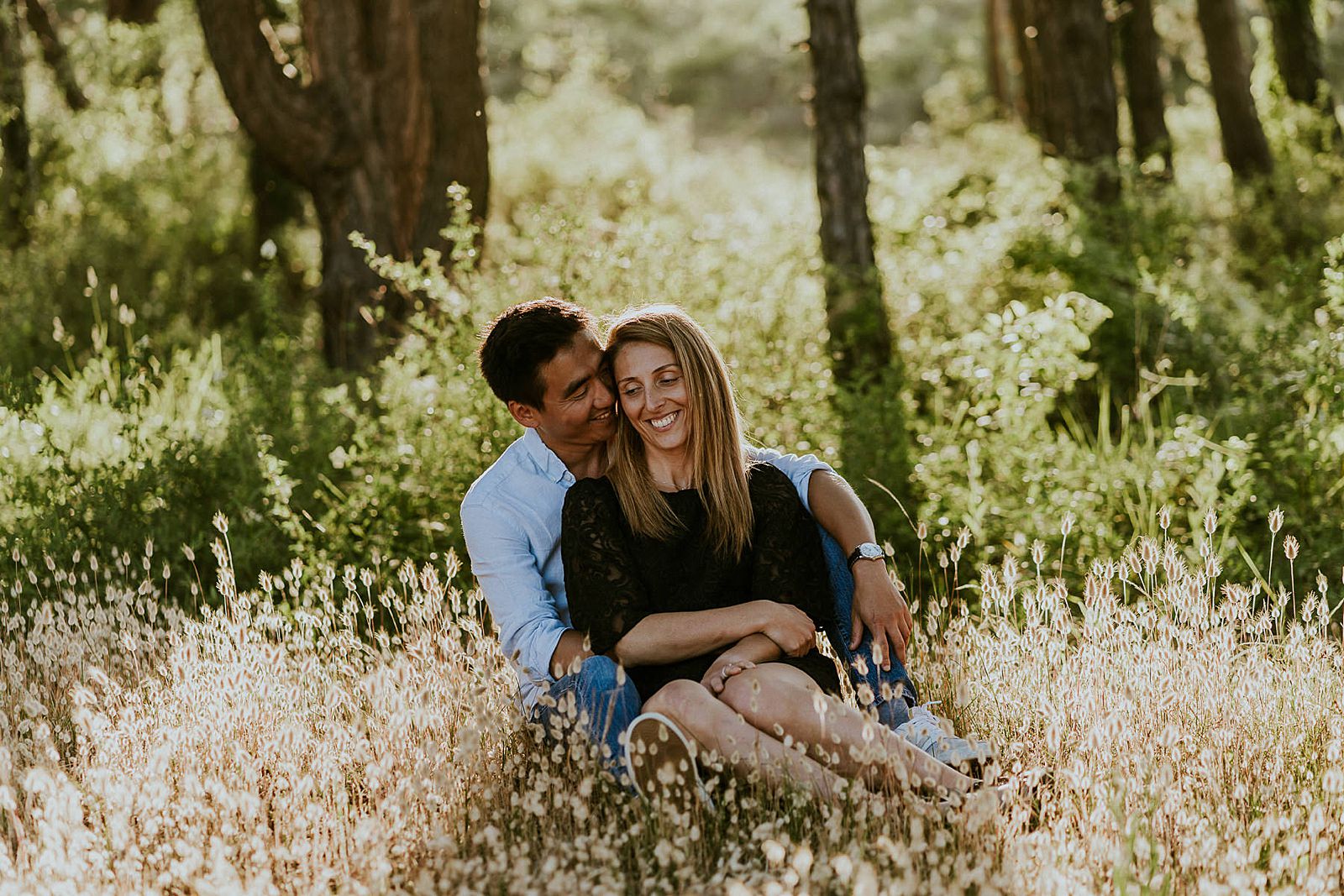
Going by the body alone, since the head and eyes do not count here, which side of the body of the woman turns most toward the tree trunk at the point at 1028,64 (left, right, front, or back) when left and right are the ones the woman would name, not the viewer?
back

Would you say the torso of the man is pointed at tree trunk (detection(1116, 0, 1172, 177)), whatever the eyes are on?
no

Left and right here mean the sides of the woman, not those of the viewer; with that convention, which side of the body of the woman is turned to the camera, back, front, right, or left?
front

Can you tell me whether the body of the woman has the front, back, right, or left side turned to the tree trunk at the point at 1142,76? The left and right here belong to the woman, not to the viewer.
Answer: back

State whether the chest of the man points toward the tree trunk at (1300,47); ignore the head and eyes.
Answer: no

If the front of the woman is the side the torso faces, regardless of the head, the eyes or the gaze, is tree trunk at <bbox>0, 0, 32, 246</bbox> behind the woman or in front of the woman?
behind

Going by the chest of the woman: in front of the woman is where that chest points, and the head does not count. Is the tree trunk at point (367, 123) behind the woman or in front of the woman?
behind

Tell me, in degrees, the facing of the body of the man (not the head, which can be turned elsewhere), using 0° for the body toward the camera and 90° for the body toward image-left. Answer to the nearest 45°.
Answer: approximately 315°

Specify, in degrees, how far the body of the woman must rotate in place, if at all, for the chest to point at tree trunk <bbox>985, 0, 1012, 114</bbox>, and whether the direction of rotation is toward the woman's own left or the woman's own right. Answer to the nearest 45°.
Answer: approximately 180°

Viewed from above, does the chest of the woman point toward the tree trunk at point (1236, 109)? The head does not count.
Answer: no

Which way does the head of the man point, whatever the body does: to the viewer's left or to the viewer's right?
to the viewer's right

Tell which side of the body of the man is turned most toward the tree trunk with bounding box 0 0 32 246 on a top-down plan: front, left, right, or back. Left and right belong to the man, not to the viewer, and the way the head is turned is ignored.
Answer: back

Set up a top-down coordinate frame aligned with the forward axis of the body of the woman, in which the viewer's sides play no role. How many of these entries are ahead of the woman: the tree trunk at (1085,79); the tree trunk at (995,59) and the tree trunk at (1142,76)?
0

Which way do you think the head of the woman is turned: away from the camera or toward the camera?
toward the camera
